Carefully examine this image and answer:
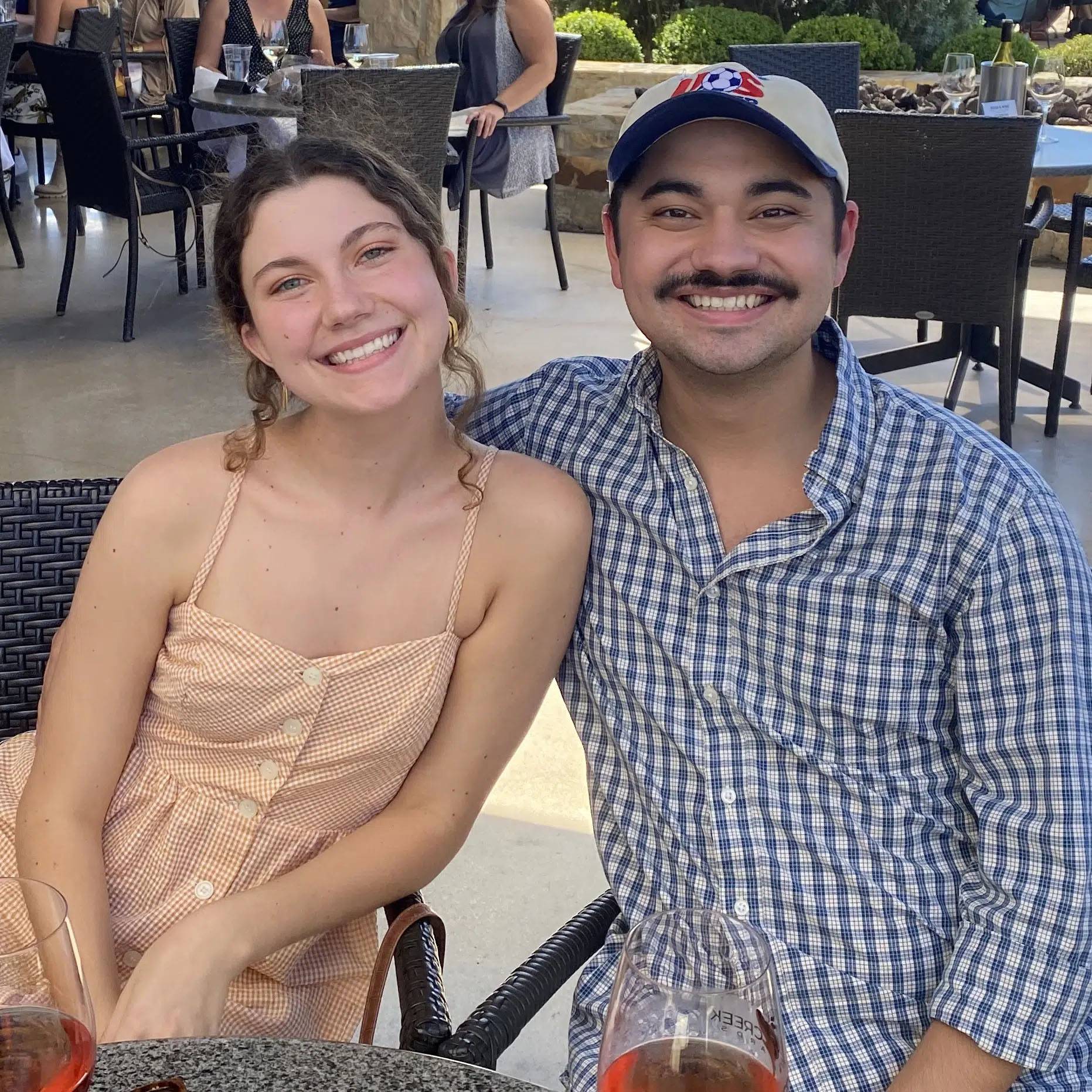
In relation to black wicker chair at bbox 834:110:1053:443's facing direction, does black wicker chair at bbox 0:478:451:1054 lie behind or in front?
behind

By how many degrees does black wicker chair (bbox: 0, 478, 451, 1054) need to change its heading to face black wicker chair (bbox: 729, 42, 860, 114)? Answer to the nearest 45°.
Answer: approximately 135° to its left

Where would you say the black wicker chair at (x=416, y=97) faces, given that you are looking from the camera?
facing away from the viewer

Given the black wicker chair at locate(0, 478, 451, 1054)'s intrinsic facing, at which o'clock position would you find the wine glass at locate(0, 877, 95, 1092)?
The wine glass is roughly at 12 o'clock from the black wicker chair.

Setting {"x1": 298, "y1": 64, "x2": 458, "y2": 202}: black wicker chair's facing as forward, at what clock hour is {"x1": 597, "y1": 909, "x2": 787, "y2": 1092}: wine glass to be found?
The wine glass is roughly at 6 o'clock from the black wicker chair.

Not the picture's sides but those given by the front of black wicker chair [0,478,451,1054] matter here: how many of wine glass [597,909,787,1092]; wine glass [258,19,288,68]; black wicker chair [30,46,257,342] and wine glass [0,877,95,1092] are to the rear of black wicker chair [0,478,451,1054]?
2

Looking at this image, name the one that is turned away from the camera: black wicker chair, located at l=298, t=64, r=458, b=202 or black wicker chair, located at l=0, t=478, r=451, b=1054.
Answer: black wicker chair, located at l=298, t=64, r=458, b=202

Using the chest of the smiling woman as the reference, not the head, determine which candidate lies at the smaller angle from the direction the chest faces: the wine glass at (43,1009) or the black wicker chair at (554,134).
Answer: the wine glass
